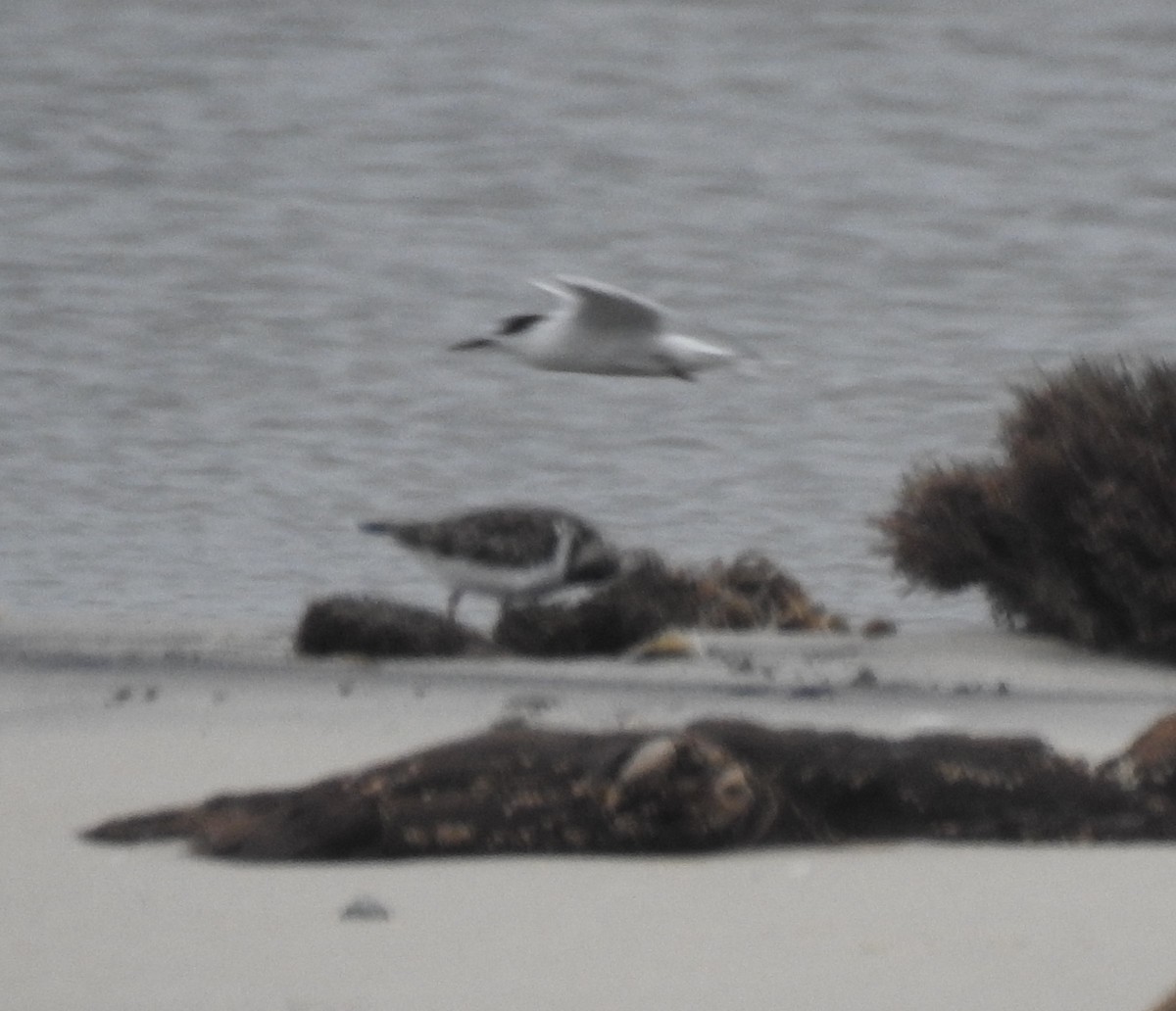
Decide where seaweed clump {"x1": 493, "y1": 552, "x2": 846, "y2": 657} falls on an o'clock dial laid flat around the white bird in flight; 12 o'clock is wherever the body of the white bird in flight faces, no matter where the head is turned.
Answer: The seaweed clump is roughly at 9 o'clock from the white bird in flight.

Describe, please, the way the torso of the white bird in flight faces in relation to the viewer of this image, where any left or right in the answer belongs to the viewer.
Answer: facing to the left of the viewer

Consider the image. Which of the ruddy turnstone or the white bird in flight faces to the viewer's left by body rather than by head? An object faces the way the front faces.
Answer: the white bird in flight

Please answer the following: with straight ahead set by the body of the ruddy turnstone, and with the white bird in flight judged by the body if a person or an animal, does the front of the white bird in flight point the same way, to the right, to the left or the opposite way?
the opposite way

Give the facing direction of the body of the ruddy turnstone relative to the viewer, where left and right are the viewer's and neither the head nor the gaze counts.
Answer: facing to the right of the viewer

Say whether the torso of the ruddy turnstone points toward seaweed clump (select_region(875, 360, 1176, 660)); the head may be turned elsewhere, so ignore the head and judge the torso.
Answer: yes

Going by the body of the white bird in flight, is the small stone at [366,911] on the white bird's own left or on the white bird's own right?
on the white bird's own left

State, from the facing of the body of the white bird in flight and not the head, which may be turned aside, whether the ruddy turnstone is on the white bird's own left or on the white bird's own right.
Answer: on the white bird's own left

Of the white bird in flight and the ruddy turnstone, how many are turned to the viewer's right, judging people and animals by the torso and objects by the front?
1

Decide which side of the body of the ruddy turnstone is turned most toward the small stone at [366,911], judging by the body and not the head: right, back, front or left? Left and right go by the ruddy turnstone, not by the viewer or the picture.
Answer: right

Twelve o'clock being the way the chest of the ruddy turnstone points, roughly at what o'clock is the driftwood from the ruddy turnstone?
The driftwood is roughly at 3 o'clock from the ruddy turnstone.

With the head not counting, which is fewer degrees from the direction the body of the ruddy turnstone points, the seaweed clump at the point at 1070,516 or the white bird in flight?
the seaweed clump

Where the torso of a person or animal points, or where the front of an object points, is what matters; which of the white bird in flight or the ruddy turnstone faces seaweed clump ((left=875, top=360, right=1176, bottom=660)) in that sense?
the ruddy turnstone
